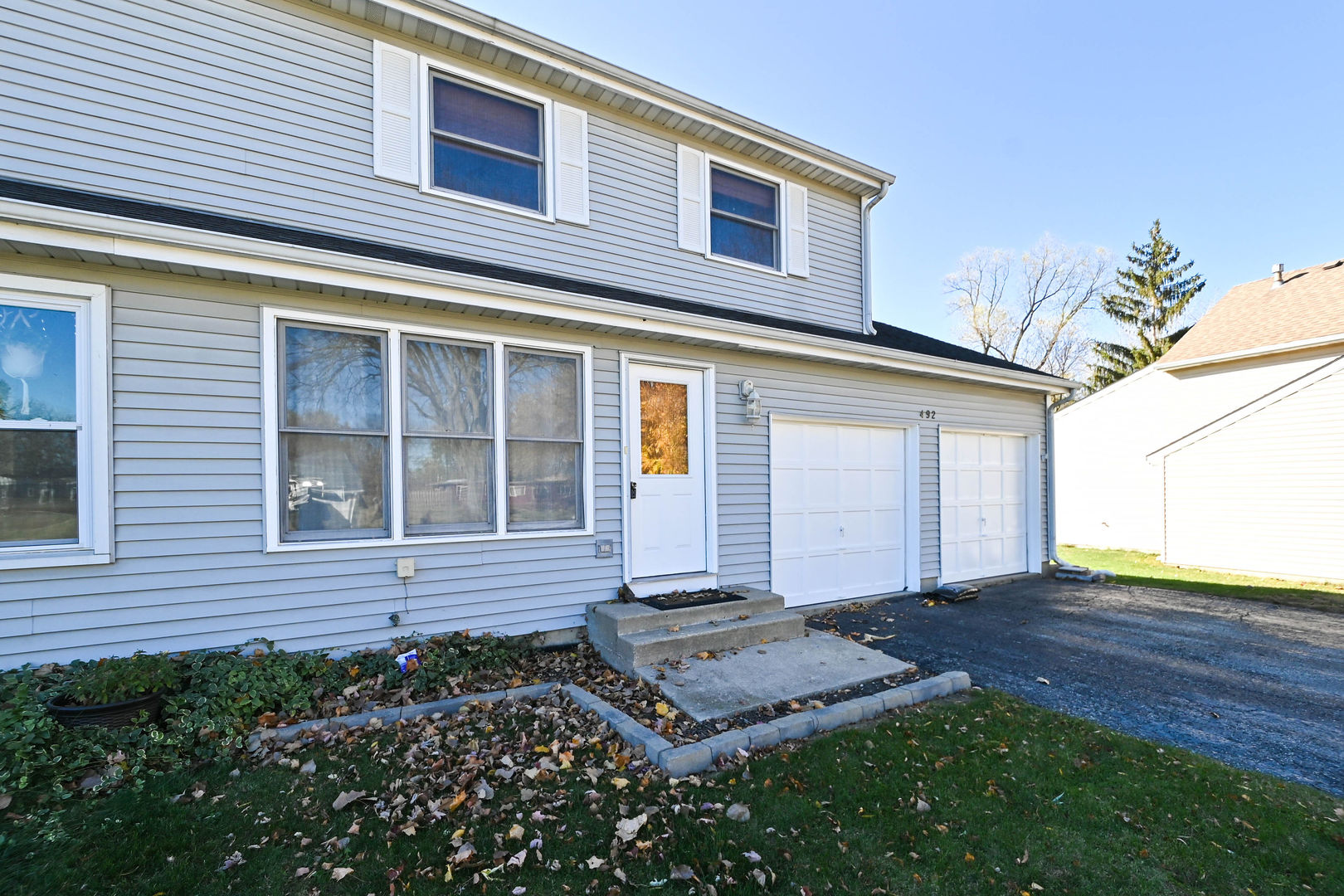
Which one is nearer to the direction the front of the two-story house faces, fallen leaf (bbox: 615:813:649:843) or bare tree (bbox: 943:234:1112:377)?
the fallen leaf

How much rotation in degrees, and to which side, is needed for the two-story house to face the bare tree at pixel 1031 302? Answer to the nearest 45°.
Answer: approximately 90° to its left

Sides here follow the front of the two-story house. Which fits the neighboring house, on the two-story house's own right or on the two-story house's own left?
on the two-story house's own left

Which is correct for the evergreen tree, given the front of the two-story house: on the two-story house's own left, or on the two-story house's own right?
on the two-story house's own left

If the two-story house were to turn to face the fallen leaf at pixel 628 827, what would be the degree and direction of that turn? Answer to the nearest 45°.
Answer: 0° — it already faces it
